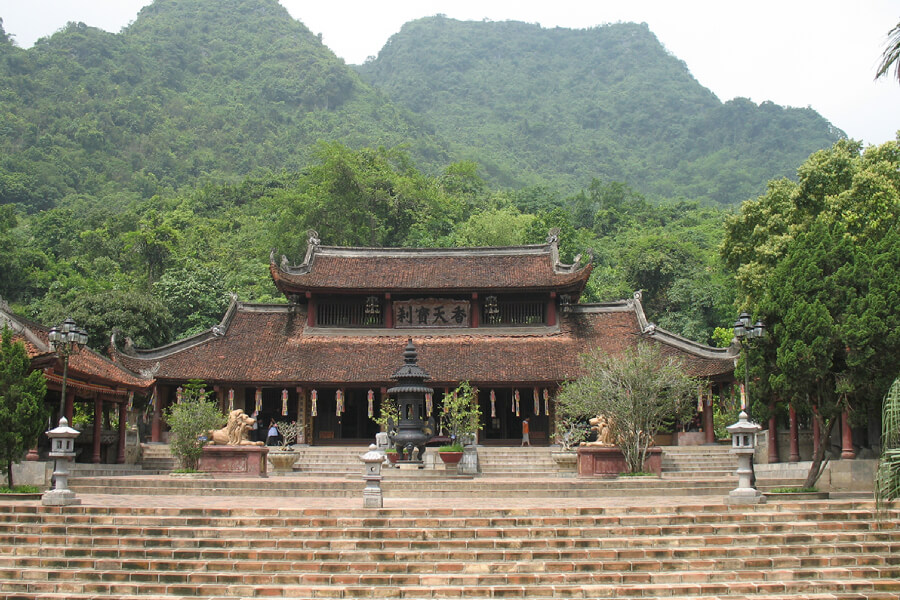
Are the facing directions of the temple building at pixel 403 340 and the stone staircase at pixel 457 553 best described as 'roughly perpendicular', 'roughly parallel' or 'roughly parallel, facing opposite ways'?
roughly parallel

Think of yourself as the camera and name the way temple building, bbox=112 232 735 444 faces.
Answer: facing the viewer

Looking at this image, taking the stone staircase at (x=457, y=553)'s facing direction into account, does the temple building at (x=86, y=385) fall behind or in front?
behind

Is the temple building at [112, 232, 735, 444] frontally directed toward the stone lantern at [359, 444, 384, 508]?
yes

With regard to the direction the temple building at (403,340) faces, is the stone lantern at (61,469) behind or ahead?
ahead

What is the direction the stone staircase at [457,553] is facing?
toward the camera

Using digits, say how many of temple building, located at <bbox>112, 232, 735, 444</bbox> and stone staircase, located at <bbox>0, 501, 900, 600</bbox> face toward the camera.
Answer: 2

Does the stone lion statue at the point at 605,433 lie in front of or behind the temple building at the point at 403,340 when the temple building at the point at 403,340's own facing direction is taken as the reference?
in front

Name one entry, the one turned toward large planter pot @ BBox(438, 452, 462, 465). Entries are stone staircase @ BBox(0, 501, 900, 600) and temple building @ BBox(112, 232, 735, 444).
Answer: the temple building

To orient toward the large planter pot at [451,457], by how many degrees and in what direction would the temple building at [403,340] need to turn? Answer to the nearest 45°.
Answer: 0° — it already faces it
